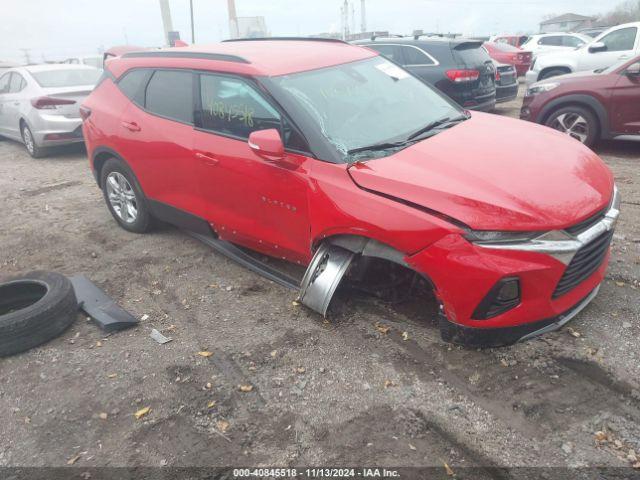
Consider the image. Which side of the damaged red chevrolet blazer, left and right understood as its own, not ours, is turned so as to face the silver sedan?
back

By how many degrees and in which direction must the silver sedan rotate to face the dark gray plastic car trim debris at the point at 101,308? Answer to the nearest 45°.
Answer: approximately 135° to its left

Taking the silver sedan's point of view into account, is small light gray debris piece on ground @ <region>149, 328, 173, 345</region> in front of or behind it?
behind

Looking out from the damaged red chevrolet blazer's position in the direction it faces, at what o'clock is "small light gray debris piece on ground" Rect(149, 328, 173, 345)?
The small light gray debris piece on ground is roughly at 4 o'clock from the damaged red chevrolet blazer.

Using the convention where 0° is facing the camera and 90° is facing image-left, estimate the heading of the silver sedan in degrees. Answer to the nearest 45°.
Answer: approximately 135°

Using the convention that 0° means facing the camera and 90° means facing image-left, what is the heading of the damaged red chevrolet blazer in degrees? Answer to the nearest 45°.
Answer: approximately 315°

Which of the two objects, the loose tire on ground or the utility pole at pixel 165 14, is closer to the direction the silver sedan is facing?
the utility pole

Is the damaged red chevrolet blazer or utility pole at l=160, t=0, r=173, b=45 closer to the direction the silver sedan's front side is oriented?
the utility pole
